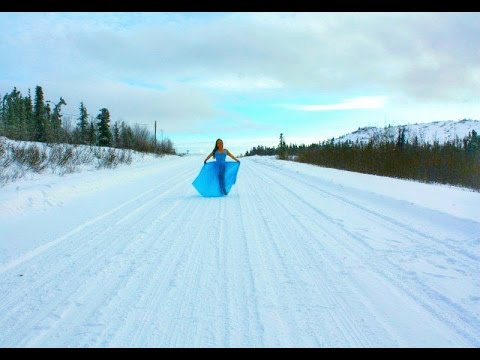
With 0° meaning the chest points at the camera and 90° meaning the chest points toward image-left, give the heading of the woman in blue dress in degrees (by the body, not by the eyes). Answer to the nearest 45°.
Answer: approximately 0°
